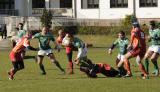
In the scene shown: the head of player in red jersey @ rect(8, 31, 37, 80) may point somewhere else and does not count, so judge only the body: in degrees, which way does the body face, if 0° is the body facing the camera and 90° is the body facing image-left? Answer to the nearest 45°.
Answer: approximately 270°

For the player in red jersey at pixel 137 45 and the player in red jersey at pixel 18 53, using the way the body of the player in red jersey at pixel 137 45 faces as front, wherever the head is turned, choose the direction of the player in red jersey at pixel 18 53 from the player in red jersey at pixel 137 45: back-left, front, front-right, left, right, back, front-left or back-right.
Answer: front-left

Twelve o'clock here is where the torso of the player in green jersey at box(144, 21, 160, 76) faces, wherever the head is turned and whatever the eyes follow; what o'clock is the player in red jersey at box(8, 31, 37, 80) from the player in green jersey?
The player in red jersey is roughly at 1 o'clock from the player in green jersey.

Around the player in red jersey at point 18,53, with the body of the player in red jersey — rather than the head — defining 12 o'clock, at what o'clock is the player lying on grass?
The player lying on grass is roughly at 12 o'clock from the player in red jersey.

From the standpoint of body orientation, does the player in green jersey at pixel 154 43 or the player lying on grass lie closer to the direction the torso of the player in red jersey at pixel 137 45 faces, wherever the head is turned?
the player lying on grass

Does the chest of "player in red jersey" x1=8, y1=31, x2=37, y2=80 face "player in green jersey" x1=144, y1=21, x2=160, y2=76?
yes

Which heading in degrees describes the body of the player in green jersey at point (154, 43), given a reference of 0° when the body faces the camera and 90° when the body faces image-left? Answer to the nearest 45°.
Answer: approximately 45°
